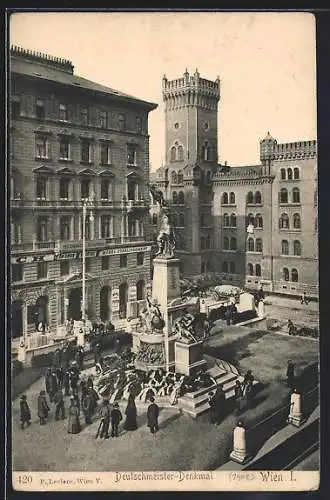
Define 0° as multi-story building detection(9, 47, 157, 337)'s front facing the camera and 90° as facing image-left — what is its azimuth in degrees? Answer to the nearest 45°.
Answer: approximately 315°

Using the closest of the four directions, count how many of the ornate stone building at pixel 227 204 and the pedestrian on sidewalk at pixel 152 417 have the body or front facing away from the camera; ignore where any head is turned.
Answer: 1

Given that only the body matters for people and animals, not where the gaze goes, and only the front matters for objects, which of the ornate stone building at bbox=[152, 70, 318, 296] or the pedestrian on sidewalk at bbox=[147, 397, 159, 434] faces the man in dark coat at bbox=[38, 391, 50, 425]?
the ornate stone building

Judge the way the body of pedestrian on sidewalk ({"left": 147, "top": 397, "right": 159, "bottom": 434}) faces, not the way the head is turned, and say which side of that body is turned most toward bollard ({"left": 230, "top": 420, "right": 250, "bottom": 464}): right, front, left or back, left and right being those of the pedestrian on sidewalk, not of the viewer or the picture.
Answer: right

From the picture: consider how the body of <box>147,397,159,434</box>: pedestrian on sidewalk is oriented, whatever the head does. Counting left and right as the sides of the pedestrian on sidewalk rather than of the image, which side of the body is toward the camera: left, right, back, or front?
back

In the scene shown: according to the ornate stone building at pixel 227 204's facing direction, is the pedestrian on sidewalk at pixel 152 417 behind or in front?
in front

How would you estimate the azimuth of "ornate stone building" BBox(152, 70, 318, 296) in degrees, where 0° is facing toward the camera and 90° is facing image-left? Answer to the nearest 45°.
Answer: approximately 45°

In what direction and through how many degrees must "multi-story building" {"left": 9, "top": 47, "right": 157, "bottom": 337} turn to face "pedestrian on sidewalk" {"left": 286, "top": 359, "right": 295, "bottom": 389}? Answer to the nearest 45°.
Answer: approximately 45° to its left

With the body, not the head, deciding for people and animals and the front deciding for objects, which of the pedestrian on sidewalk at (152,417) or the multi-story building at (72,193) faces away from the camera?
the pedestrian on sidewalk

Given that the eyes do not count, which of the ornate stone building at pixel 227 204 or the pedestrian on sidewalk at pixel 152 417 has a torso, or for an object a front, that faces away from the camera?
the pedestrian on sidewalk
